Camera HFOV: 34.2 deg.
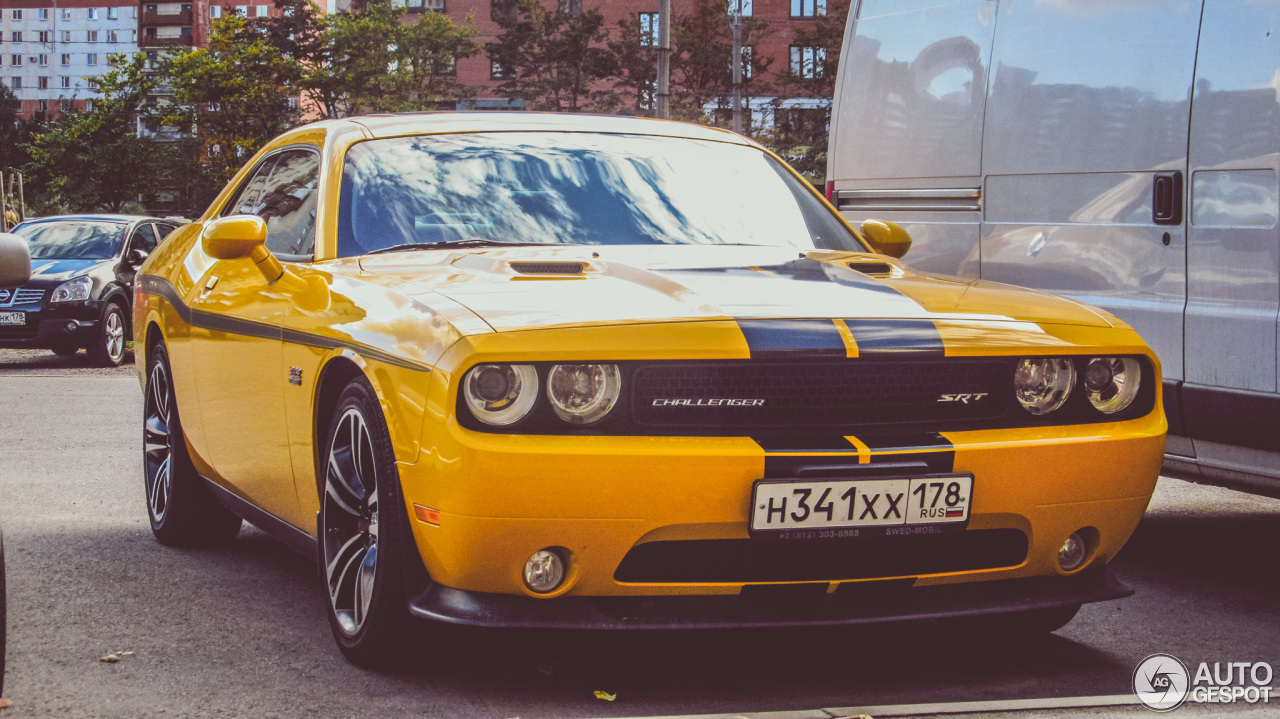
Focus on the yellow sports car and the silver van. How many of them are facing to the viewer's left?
0

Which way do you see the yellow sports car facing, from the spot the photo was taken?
facing the viewer and to the right of the viewer

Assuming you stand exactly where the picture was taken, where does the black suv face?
facing the viewer and to the left of the viewer

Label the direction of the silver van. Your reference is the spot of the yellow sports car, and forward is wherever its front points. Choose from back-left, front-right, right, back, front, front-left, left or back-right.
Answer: left

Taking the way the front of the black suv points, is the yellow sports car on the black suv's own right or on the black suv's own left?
on the black suv's own left

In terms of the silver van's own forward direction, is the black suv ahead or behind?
behind

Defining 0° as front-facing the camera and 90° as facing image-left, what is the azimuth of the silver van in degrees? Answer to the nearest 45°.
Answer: approximately 315°

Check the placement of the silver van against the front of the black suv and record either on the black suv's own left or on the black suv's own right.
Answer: on the black suv's own left

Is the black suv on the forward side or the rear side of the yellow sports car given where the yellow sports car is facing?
on the rear side

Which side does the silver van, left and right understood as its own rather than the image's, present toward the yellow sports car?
right
